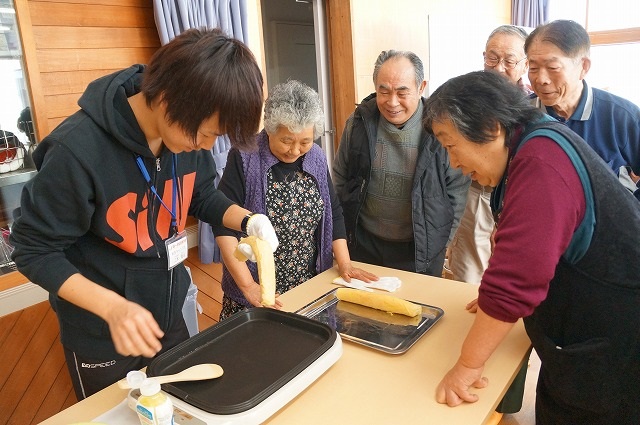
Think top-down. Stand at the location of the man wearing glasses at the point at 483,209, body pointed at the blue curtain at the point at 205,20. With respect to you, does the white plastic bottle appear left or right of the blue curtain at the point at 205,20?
left

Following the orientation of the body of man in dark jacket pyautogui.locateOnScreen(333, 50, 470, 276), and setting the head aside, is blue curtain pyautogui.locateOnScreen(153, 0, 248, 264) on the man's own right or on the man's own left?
on the man's own right

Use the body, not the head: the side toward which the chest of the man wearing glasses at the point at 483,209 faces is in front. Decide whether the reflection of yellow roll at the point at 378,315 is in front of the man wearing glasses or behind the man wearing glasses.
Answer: in front

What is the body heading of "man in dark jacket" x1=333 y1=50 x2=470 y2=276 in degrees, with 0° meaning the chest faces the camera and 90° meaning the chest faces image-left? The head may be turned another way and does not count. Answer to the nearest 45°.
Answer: approximately 0°

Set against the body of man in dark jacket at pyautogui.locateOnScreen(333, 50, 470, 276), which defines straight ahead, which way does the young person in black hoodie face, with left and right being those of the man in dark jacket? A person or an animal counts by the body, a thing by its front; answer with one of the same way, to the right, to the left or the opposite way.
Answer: to the left

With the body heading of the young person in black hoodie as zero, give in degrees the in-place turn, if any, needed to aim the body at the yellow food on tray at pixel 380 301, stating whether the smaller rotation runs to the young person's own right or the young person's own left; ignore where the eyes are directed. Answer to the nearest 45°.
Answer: approximately 45° to the young person's own left

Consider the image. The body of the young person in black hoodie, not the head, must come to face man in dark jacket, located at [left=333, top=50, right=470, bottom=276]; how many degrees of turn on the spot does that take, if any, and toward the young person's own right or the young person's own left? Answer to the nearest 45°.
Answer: approximately 90° to the young person's own left

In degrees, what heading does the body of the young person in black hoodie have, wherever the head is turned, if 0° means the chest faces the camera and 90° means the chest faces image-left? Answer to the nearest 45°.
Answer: approximately 315°

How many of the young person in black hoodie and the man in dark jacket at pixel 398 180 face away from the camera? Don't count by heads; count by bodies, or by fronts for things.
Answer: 0

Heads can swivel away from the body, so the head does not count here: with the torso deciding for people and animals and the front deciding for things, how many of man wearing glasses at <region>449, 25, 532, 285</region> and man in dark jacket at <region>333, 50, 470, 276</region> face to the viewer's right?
0
